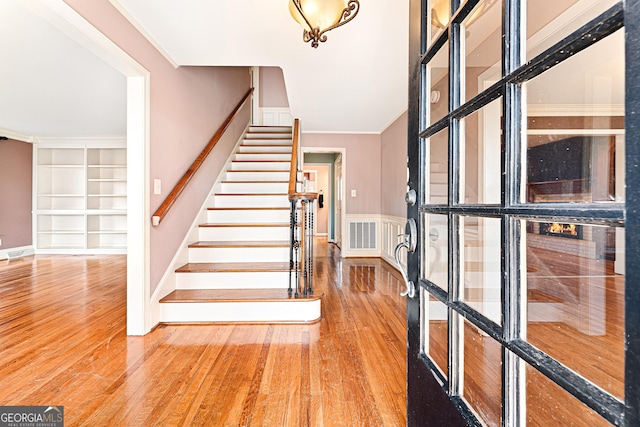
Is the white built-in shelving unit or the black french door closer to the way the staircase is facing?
the black french door

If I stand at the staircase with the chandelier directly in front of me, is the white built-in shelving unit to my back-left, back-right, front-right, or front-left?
back-right

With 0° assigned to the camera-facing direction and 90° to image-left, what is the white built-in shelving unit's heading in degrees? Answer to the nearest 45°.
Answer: approximately 0°

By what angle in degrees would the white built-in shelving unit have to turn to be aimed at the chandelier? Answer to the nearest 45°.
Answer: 0° — it already faces it

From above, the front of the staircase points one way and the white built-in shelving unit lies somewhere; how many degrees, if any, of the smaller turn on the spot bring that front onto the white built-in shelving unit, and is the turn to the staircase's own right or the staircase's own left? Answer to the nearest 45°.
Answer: approximately 135° to the staircase's own right

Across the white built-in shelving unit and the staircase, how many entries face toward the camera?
2
